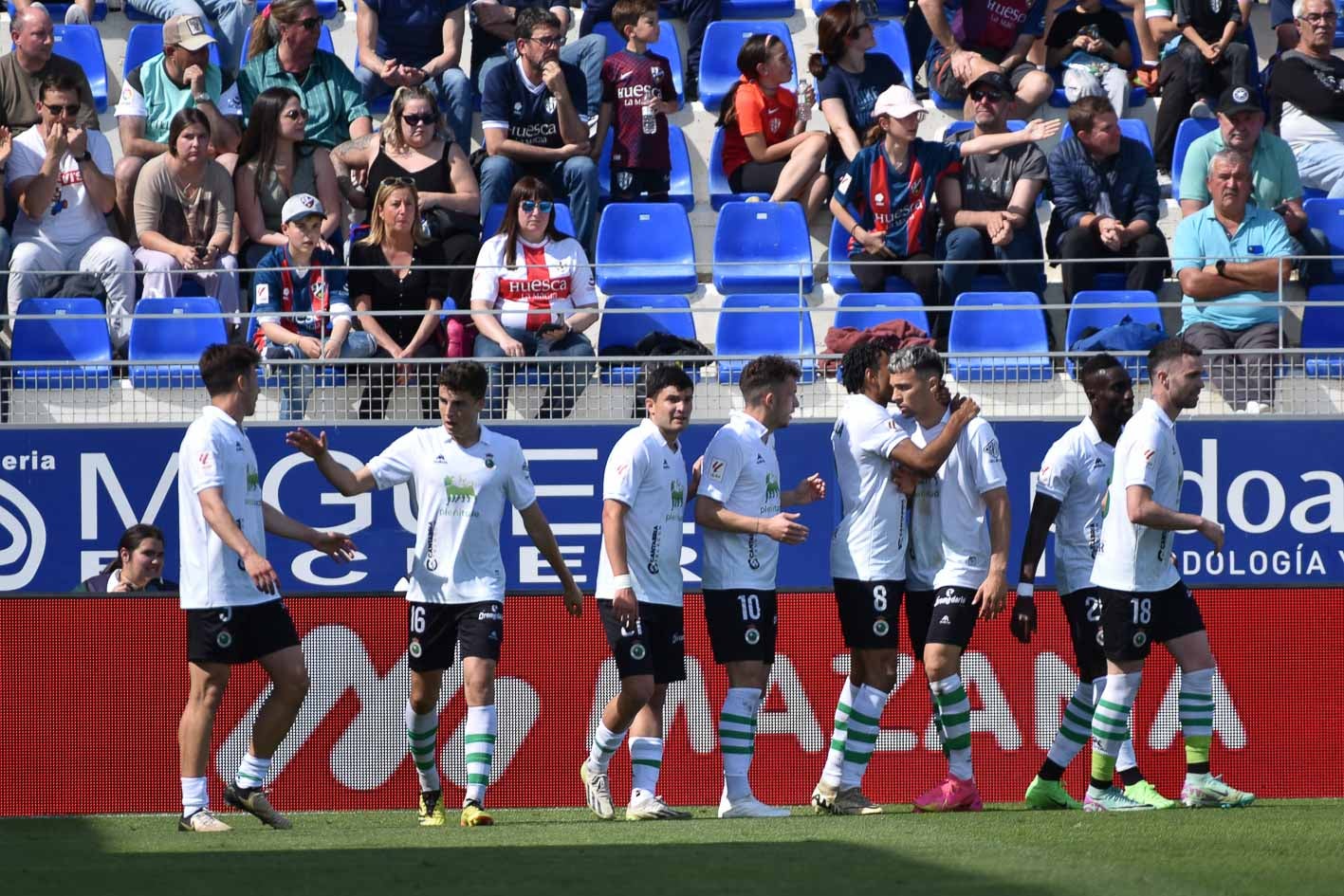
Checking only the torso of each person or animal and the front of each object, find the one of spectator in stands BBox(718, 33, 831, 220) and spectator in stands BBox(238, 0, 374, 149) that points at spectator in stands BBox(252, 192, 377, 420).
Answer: spectator in stands BBox(238, 0, 374, 149)

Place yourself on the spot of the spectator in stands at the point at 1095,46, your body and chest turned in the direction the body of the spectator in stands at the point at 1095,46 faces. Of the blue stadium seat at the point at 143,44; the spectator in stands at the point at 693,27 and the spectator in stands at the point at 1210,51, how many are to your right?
2

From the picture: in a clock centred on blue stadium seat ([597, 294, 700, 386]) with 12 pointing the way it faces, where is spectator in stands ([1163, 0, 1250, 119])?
The spectator in stands is roughly at 8 o'clock from the blue stadium seat.

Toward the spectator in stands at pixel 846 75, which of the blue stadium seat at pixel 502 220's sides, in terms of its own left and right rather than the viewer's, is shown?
left

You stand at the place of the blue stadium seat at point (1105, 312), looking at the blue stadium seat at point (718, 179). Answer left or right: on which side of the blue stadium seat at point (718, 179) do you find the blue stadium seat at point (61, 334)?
left

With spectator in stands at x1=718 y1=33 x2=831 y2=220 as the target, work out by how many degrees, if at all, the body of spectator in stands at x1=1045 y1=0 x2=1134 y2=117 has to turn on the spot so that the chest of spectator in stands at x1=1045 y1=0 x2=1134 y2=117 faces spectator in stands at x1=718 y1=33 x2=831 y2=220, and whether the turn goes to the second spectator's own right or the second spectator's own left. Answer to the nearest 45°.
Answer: approximately 45° to the second spectator's own right

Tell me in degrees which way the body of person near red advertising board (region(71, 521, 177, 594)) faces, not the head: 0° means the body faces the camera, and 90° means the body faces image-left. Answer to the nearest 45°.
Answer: approximately 315°

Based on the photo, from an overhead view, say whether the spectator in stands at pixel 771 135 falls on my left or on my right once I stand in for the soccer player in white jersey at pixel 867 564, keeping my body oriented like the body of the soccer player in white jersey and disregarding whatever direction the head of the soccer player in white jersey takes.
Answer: on my left
